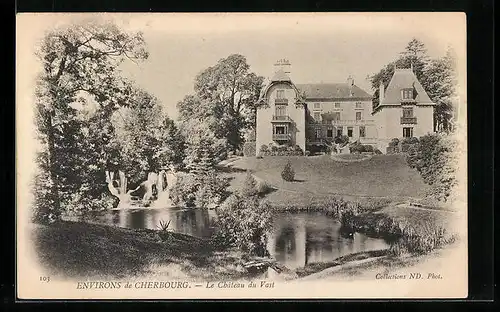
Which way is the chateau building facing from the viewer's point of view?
toward the camera

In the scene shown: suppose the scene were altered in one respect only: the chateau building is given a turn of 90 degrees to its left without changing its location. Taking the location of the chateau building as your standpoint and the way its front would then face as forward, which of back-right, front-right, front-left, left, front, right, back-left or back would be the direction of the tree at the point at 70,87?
right
